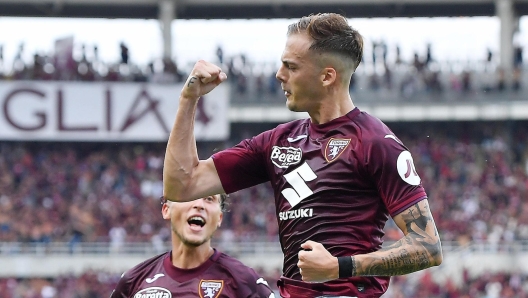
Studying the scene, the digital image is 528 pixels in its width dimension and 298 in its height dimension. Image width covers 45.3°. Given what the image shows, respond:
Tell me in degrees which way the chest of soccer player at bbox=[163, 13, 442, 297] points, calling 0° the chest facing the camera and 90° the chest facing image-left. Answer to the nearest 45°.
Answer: approximately 45°

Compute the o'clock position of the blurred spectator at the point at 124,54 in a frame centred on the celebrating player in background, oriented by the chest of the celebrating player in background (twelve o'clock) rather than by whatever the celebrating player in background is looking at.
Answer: The blurred spectator is roughly at 6 o'clock from the celebrating player in background.

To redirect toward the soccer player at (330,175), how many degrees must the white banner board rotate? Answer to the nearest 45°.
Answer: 0° — it already faces them

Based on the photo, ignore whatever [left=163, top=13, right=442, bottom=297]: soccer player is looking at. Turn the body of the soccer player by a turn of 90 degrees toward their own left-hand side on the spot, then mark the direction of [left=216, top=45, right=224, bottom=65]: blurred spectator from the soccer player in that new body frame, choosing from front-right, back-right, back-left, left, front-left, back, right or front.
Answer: back-left

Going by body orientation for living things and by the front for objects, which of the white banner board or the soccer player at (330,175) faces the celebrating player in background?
the white banner board

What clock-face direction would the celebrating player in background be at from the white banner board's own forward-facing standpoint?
The celebrating player in background is roughly at 12 o'clock from the white banner board.

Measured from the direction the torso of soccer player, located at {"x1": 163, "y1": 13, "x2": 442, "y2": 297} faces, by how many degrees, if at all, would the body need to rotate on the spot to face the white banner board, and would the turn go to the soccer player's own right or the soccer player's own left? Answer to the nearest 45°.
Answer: approximately 135° to the soccer player's own right

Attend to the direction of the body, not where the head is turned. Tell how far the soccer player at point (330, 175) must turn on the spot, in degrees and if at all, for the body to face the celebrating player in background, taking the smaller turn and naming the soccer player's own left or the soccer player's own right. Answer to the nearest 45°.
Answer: approximately 90° to the soccer player's own right

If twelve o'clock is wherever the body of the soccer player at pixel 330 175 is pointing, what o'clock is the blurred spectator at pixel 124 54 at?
The blurred spectator is roughly at 4 o'clock from the soccer player.

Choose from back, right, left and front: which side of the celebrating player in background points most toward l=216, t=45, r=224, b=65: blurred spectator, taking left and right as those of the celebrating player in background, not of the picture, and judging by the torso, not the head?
back

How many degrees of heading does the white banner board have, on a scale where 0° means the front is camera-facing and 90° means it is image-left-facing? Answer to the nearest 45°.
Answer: approximately 0°

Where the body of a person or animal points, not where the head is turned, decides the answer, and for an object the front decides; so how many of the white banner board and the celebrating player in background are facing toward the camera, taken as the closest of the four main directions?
2
